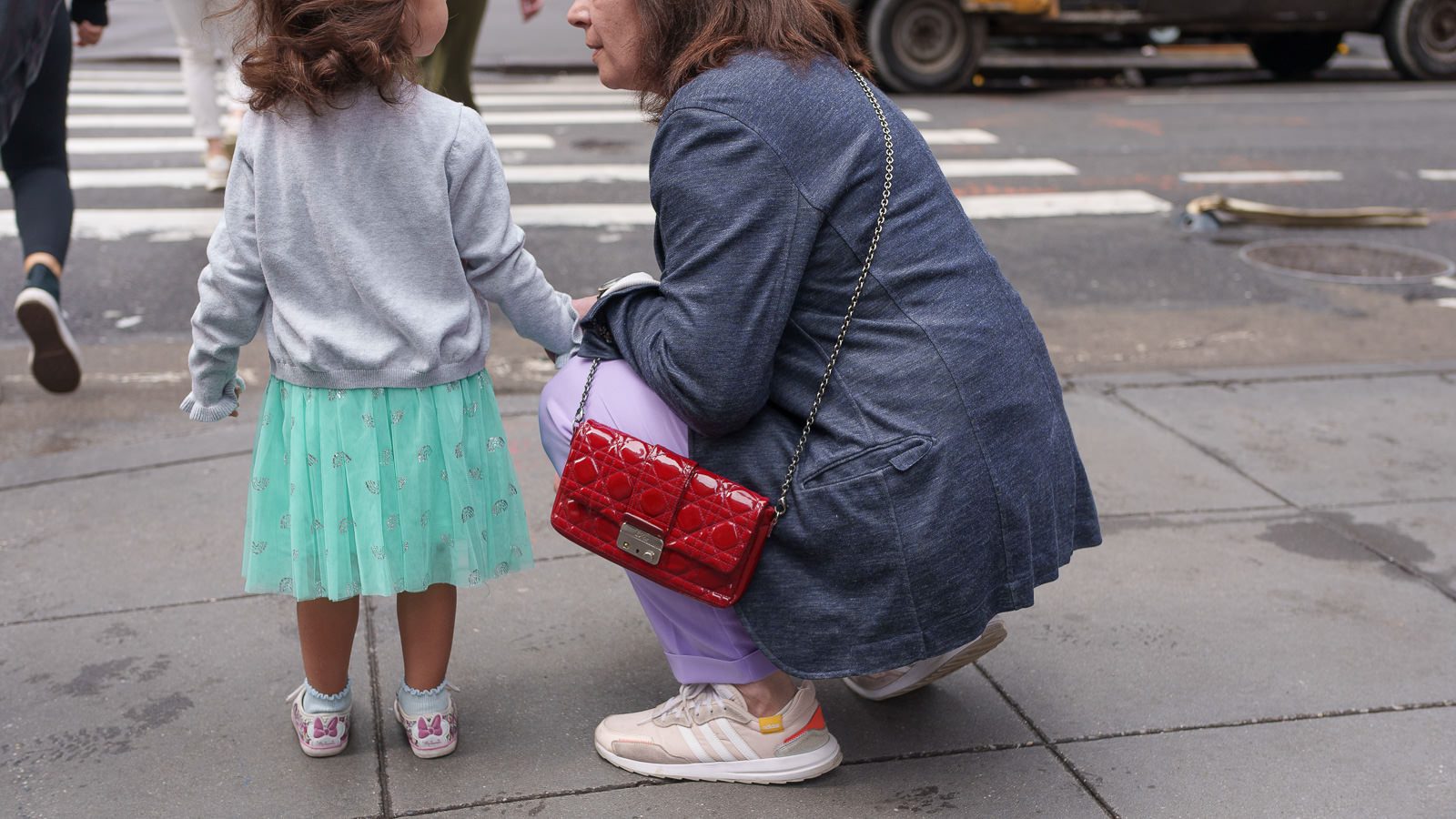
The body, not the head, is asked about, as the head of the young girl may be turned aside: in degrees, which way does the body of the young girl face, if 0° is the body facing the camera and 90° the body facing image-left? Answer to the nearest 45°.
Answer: approximately 180°

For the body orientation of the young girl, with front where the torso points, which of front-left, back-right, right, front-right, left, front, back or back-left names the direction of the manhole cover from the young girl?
front-right
